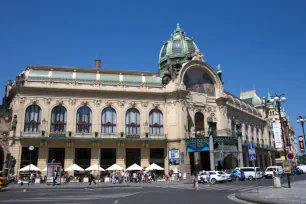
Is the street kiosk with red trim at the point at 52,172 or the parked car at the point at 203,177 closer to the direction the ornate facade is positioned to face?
the parked car

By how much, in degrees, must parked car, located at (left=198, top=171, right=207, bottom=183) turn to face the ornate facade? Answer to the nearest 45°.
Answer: approximately 45° to its right

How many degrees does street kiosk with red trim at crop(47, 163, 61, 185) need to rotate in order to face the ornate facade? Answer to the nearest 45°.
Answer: approximately 135° to its left

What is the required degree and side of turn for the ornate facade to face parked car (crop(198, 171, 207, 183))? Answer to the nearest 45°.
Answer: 0° — it already faces it

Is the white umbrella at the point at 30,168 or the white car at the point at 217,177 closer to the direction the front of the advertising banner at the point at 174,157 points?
the white car

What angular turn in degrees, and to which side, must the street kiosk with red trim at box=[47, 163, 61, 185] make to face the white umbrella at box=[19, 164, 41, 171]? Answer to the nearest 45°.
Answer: approximately 135° to its right

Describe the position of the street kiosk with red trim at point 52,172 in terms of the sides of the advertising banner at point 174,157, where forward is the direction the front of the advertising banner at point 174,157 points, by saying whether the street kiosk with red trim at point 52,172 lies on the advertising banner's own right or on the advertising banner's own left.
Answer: on the advertising banner's own right

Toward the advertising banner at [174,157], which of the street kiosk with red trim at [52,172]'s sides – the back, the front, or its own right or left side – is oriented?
left

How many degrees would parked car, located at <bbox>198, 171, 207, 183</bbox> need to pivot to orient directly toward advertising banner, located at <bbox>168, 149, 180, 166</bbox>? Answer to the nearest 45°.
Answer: approximately 90° to its right

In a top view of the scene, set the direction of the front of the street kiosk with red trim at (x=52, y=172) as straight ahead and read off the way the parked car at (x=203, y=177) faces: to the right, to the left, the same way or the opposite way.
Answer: to the right

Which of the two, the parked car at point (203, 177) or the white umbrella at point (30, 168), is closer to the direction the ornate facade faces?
the parked car

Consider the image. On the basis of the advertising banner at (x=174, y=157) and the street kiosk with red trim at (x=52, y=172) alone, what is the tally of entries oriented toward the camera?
2
